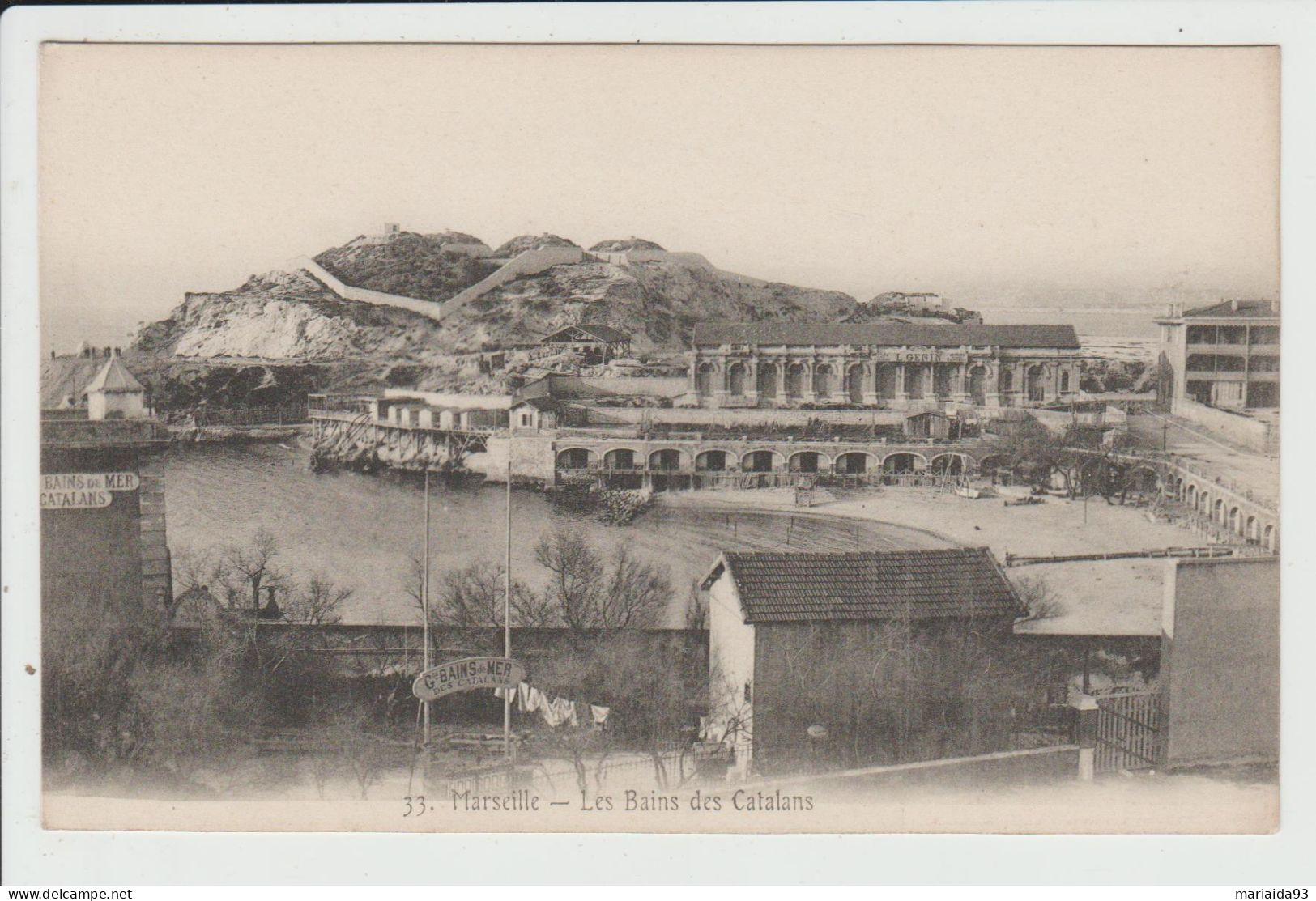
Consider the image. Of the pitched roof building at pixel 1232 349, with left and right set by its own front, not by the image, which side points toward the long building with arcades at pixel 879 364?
right

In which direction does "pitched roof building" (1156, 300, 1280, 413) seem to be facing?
toward the camera

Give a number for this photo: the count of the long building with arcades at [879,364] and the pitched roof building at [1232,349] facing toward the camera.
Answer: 2

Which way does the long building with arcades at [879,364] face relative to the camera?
toward the camera

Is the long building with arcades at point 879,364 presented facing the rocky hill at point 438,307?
no

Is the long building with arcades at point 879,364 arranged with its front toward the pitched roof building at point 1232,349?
no

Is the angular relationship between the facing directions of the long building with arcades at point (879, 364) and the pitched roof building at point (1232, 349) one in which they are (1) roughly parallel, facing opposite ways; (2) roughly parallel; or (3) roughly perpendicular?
roughly parallel
